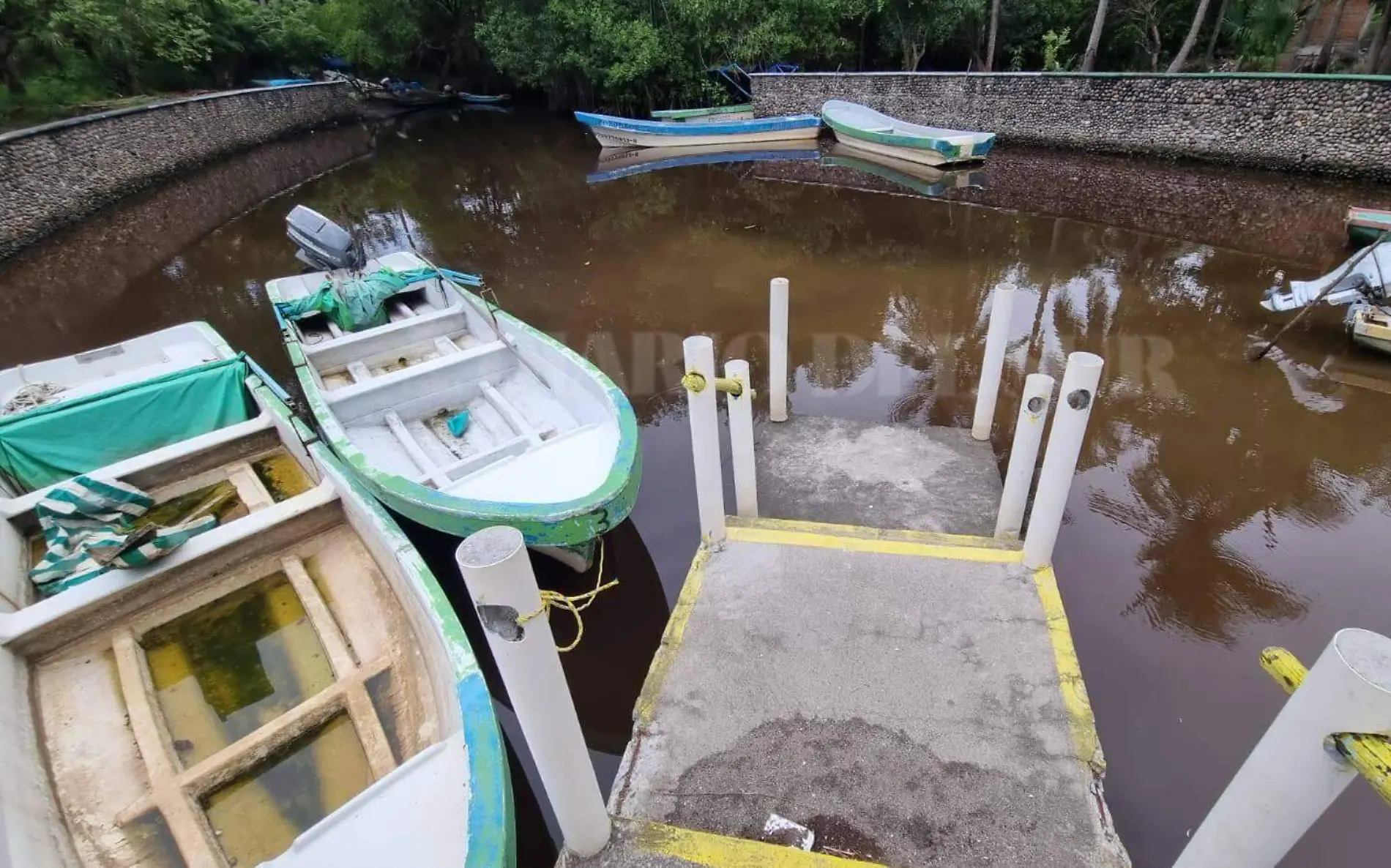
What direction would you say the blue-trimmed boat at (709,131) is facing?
to the viewer's left

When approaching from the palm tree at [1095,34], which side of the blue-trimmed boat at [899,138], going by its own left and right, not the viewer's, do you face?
right

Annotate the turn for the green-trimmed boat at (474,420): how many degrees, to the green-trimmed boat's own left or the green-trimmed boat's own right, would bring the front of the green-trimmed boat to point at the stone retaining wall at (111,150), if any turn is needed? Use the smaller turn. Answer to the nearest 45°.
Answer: approximately 135° to the green-trimmed boat's own left

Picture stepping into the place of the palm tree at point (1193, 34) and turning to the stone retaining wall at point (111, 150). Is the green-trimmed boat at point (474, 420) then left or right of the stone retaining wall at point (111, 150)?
left

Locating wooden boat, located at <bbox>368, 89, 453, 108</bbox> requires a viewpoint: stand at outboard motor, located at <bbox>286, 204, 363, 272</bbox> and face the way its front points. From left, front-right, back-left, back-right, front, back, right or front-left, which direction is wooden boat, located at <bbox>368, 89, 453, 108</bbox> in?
back-left

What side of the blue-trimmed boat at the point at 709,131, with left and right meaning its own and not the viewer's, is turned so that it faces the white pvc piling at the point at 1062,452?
left

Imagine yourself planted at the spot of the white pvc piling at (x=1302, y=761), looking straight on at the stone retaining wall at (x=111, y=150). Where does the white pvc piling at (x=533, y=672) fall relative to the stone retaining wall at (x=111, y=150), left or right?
left

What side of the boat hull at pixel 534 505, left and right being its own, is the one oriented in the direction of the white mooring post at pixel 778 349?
left
